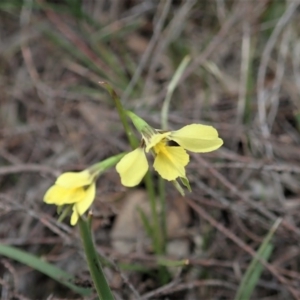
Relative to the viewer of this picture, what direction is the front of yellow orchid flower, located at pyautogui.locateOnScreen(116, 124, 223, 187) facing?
facing the viewer and to the right of the viewer
